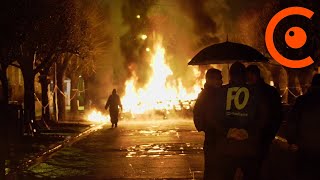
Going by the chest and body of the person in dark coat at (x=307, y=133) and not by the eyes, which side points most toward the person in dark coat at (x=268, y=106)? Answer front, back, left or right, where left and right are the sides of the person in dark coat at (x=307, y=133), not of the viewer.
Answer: left

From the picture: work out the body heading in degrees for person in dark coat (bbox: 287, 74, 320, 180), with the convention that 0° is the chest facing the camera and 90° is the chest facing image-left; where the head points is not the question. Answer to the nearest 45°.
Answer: approximately 180°

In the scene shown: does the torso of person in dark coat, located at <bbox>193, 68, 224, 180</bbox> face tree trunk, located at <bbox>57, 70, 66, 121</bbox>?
no

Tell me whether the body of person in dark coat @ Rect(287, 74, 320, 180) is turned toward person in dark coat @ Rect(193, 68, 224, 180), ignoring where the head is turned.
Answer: no

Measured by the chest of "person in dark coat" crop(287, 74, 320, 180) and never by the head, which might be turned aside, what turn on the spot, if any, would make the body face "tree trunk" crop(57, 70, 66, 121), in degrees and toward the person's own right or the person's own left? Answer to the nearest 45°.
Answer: approximately 45° to the person's own left

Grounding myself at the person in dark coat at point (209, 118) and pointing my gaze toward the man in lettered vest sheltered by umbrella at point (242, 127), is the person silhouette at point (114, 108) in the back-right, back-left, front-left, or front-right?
back-left

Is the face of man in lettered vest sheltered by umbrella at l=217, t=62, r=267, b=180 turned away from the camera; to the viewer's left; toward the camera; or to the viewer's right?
away from the camera

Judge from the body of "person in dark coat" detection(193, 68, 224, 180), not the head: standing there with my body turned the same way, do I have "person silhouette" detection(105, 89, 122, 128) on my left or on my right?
on my left

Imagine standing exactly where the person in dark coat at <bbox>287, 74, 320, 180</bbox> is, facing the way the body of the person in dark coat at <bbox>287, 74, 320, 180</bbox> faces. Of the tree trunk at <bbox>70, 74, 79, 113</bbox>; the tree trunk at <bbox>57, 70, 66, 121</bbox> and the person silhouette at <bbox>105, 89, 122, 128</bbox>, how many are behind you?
0
